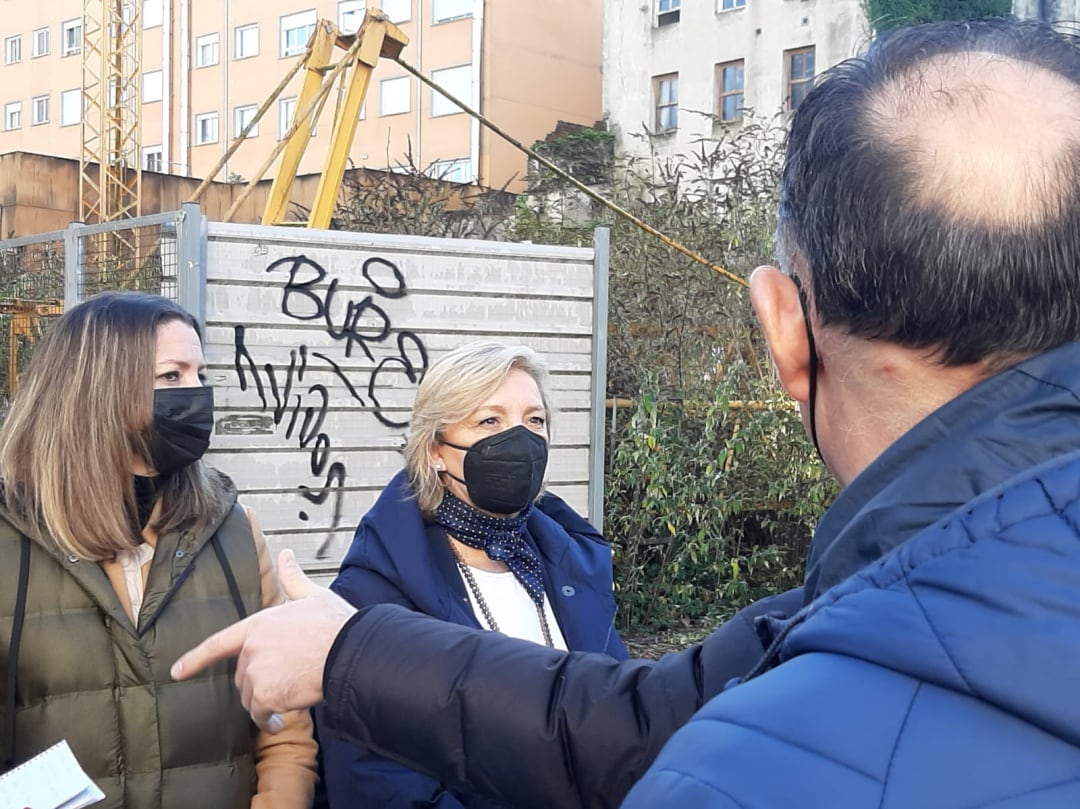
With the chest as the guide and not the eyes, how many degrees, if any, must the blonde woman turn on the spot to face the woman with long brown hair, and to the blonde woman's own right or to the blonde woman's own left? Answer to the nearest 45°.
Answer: approximately 90° to the blonde woman's own right

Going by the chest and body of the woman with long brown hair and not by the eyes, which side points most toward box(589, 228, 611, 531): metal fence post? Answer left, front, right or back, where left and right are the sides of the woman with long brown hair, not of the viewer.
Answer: left

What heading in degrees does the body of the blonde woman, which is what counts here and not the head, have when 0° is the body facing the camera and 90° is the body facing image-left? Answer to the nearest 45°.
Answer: approximately 315°

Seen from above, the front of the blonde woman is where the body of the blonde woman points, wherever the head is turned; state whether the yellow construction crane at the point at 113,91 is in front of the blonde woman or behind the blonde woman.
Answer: behind

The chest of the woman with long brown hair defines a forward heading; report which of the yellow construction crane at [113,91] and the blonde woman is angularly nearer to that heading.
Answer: the blonde woman

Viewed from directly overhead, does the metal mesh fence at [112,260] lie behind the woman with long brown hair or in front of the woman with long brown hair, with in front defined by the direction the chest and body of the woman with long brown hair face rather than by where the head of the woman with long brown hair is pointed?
behind

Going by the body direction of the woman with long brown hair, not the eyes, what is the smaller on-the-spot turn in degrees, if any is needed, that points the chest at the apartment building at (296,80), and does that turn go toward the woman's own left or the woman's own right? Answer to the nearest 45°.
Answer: approximately 135° to the woman's own left

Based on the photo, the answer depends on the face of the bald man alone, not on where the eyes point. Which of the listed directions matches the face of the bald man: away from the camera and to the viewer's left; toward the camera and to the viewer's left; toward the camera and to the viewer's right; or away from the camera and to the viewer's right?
away from the camera and to the viewer's left

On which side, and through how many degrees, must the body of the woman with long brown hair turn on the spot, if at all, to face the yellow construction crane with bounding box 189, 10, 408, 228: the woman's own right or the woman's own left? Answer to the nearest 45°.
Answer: approximately 135° to the woman's own left

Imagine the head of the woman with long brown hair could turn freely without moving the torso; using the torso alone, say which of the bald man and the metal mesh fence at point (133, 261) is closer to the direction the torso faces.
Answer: the bald man

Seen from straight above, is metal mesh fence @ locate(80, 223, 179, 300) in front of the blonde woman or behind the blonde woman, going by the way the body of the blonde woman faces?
behind
